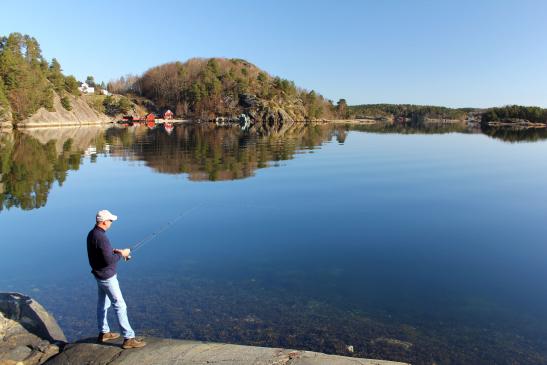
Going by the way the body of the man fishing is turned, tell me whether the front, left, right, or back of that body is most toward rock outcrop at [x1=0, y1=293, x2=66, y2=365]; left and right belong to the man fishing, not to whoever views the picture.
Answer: back

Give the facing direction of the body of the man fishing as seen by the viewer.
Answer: to the viewer's right

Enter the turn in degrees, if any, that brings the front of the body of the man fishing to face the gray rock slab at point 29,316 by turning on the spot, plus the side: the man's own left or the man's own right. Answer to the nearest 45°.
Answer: approximately 135° to the man's own left
